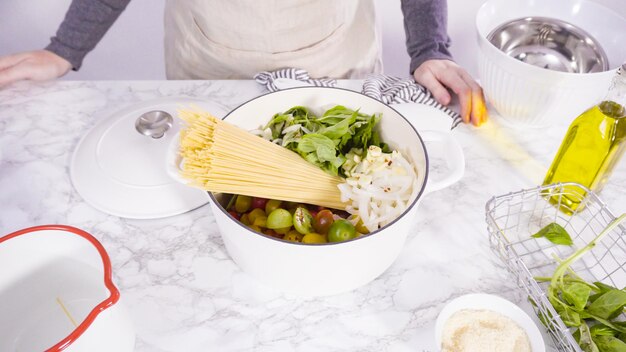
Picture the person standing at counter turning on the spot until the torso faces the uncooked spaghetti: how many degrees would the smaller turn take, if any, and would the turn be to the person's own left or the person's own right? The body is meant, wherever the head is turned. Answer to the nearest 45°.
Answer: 0° — they already face it

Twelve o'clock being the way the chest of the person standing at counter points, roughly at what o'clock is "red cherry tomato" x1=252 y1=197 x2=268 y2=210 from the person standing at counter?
The red cherry tomato is roughly at 12 o'clock from the person standing at counter.

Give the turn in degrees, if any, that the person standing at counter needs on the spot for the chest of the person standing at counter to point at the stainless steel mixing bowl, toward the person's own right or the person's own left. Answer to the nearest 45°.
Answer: approximately 45° to the person's own left

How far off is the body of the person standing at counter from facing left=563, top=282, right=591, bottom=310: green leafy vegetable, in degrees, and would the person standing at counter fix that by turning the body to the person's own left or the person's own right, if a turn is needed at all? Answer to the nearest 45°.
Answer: approximately 45° to the person's own left

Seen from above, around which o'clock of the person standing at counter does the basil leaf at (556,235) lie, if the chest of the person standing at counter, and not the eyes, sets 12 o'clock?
The basil leaf is roughly at 11 o'clock from the person standing at counter.

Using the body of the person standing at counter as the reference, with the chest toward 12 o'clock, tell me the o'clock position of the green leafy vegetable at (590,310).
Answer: The green leafy vegetable is roughly at 11 o'clock from the person standing at counter.

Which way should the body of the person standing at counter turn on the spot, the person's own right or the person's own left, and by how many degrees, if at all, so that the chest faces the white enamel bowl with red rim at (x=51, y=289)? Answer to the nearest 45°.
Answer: approximately 45° to the person's own right

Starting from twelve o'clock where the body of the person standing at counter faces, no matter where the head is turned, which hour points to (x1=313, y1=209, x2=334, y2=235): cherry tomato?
The cherry tomato is roughly at 12 o'clock from the person standing at counter.

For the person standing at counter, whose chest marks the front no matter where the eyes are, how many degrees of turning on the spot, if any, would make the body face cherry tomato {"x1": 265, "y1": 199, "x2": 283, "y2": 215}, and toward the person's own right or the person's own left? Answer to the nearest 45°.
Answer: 0° — they already face it

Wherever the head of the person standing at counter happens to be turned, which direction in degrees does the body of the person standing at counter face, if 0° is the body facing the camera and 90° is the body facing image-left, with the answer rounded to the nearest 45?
approximately 0°

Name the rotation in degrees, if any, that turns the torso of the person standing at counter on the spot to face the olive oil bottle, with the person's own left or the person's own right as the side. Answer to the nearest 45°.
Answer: approximately 45° to the person's own left

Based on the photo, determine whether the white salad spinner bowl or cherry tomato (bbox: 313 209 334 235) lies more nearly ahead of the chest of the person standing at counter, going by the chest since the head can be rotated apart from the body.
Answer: the cherry tomato
